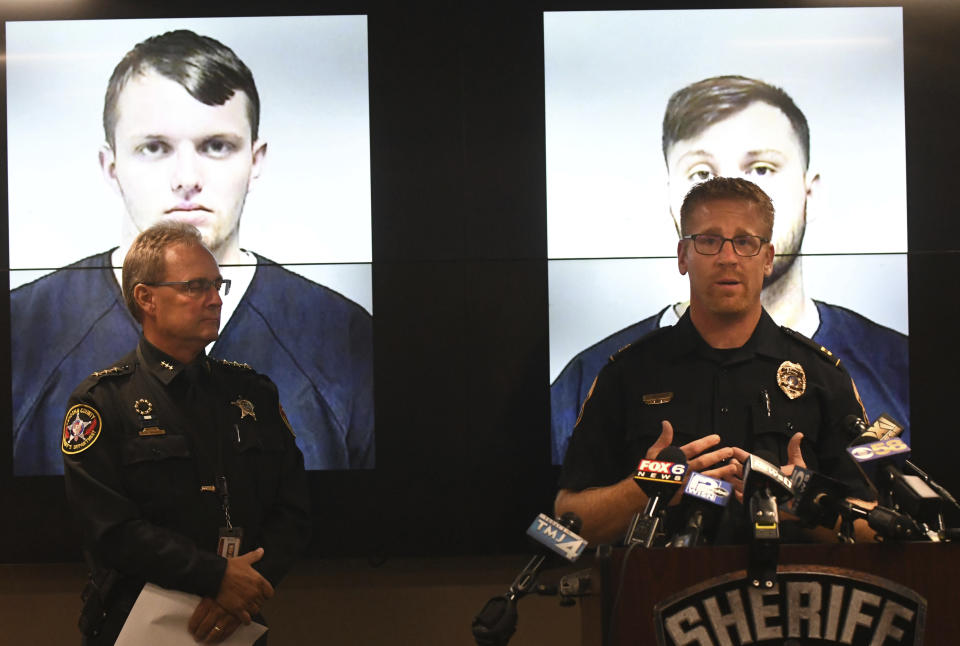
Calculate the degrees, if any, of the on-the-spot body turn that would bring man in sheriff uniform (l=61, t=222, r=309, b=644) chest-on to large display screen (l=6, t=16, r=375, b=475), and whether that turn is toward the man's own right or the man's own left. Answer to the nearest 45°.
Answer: approximately 135° to the man's own left

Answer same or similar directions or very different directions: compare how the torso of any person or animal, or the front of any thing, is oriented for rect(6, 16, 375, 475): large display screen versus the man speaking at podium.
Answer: same or similar directions

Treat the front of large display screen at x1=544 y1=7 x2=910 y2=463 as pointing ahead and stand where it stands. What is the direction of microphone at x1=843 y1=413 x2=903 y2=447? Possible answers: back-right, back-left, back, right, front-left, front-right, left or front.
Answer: front

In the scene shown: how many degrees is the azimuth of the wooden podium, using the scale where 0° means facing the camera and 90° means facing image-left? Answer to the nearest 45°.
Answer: approximately 0°

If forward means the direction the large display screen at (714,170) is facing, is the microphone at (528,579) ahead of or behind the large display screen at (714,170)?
ahead

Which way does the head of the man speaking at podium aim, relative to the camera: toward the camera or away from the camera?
toward the camera

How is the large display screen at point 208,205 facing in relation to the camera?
toward the camera

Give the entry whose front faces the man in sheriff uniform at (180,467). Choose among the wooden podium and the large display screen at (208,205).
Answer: the large display screen

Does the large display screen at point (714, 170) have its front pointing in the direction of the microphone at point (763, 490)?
yes

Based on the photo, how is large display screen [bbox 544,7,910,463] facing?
toward the camera

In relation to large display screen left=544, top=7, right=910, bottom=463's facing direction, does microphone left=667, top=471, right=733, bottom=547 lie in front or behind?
in front

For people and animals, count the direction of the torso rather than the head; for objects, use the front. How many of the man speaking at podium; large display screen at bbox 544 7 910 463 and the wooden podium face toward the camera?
3

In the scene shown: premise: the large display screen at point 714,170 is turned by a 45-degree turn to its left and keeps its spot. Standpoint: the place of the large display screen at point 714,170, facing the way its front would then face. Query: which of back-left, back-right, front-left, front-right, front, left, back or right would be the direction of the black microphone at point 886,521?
front-right

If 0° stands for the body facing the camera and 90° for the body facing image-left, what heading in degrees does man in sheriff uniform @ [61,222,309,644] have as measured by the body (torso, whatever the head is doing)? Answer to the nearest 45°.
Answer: approximately 315°

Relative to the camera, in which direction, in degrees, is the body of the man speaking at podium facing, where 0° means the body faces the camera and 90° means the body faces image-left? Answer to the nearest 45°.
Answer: approximately 0°
